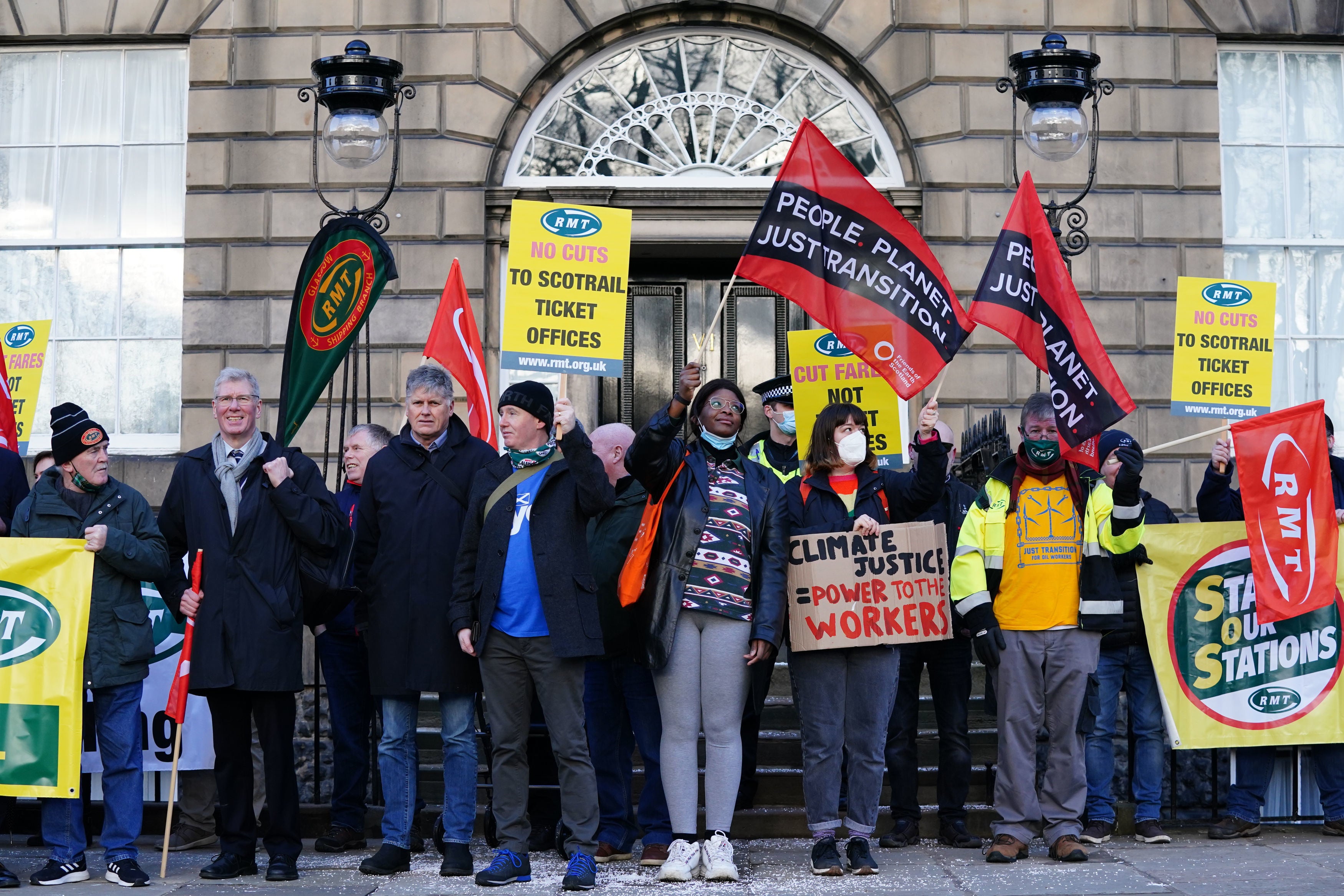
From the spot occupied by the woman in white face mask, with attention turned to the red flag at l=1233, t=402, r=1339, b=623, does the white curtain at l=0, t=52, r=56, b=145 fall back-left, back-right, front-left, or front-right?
back-left

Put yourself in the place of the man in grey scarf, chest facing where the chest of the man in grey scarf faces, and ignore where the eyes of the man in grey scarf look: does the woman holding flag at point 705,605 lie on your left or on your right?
on your left

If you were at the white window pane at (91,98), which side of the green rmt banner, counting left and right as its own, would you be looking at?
back

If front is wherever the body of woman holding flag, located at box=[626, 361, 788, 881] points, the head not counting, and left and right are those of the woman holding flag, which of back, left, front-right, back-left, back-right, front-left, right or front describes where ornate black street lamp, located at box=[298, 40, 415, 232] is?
back-right

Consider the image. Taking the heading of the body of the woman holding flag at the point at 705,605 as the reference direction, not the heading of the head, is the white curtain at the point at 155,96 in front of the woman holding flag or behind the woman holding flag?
behind

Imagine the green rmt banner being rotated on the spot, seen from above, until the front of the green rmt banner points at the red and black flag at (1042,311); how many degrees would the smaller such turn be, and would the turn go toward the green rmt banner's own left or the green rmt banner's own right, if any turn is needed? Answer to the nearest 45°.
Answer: approximately 90° to the green rmt banner's own left

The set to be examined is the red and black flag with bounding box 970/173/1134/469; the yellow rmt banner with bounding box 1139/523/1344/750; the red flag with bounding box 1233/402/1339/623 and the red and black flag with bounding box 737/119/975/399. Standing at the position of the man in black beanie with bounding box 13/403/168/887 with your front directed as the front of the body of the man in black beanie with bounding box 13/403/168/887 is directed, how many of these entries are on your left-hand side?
4

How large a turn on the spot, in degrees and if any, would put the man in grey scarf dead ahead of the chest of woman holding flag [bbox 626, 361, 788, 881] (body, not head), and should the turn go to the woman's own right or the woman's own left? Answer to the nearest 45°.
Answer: approximately 90° to the woman's own right

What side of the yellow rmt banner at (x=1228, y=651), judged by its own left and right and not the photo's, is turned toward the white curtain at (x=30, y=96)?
right

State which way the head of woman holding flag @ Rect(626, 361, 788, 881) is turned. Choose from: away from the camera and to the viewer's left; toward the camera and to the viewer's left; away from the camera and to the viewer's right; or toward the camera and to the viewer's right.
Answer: toward the camera and to the viewer's right

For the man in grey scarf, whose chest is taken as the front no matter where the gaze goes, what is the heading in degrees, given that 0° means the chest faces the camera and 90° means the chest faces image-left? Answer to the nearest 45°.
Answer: approximately 0°
